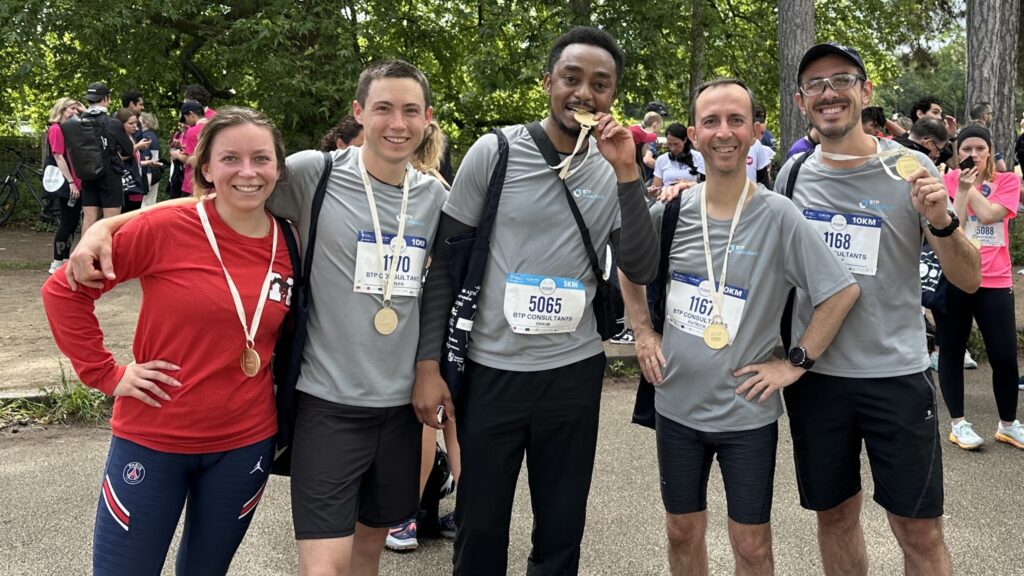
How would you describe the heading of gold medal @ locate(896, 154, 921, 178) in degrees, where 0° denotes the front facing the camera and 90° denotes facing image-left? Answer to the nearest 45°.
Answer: approximately 0°

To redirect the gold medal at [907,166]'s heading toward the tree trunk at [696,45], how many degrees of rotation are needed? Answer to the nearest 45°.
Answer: approximately 180°

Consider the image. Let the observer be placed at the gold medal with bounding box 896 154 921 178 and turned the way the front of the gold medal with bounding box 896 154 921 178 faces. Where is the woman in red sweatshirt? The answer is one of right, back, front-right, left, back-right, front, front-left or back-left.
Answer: front-right

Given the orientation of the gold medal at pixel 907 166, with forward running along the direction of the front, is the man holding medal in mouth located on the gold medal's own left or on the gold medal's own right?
on the gold medal's own right

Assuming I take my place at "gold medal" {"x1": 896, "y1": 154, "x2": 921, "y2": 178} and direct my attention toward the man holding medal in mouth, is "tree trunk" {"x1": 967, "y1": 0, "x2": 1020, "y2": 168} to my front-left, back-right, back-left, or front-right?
back-right

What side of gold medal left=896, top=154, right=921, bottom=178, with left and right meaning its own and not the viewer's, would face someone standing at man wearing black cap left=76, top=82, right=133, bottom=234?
right

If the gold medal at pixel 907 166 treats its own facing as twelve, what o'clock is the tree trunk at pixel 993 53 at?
The tree trunk is roughly at 6 o'clock from the gold medal.

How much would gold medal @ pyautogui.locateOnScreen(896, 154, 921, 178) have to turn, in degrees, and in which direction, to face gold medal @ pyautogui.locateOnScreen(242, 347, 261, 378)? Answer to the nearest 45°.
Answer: approximately 45° to its right
